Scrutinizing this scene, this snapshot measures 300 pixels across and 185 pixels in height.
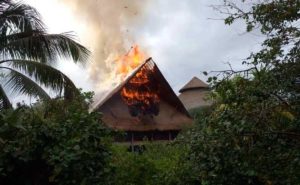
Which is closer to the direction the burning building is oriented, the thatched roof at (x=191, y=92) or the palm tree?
the palm tree

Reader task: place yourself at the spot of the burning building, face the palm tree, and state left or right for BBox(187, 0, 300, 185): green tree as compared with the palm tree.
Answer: left

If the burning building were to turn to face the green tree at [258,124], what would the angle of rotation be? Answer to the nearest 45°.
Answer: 0° — it already faces it

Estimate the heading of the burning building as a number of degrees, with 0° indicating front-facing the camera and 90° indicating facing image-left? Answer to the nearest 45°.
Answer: approximately 0°

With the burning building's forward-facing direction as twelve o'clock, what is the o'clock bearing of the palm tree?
The palm tree is roughly at 1 o'clock from the burning building.

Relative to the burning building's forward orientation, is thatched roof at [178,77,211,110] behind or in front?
behind
